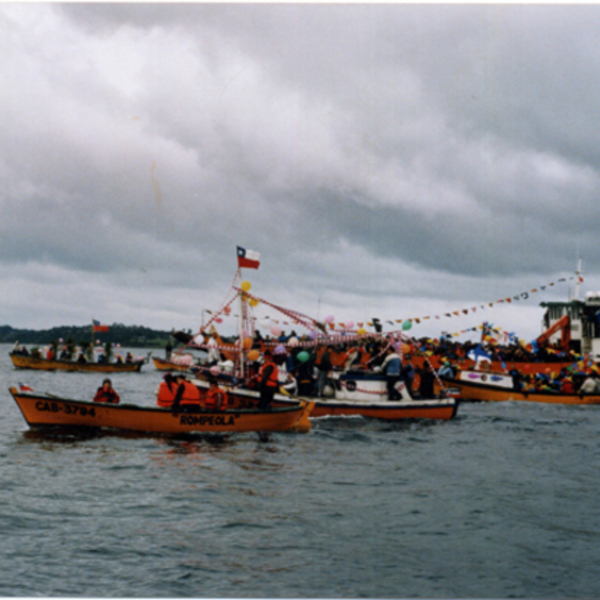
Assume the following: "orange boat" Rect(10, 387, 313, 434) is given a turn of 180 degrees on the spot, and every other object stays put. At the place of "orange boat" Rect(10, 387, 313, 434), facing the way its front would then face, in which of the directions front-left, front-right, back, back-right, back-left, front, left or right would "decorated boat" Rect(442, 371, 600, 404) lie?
front-left

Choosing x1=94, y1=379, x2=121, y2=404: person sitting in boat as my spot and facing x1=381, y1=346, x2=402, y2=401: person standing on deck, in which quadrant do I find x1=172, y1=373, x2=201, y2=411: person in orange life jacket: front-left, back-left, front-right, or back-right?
front-right

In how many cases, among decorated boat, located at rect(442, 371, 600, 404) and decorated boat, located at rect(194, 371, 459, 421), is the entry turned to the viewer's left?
2

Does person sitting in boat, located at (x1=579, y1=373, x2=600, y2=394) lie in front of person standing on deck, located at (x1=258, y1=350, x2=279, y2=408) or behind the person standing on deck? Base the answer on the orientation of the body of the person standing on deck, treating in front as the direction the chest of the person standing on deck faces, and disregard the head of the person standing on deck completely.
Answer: behind

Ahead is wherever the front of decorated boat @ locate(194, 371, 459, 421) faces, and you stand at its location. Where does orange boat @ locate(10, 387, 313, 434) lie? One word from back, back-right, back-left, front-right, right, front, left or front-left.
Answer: front-left

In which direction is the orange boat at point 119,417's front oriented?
to the viewer's left

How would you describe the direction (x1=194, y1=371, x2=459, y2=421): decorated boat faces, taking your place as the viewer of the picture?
facing to the left of the viewer

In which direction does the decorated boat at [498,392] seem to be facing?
to the viewer's left

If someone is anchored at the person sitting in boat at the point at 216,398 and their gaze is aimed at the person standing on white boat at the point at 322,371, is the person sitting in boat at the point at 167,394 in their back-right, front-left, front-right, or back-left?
back-left
